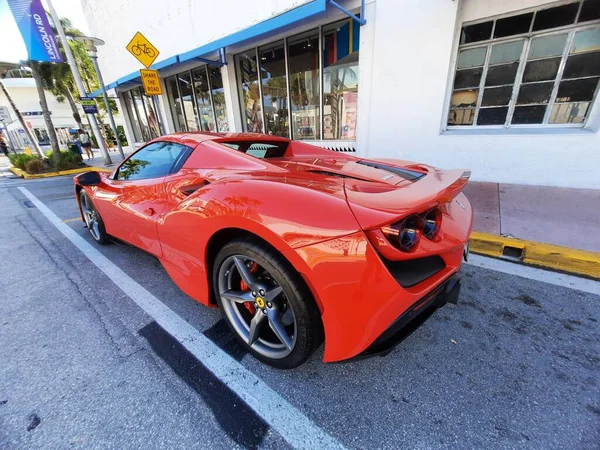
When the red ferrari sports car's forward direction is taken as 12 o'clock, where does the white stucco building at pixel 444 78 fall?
The white stucco building is roughly at 3 o'clock from the red ferrari sports car.

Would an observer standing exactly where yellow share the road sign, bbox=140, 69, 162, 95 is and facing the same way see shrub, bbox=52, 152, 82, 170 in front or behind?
behind

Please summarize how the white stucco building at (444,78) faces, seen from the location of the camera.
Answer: facing the viewer and to the left of the viewer

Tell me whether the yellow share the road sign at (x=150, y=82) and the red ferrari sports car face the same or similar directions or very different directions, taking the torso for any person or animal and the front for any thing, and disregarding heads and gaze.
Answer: very different directions

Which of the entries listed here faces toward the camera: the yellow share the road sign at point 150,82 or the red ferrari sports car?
the yellow share the road sign

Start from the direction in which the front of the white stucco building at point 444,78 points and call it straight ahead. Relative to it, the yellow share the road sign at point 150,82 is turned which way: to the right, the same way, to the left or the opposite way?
to the left

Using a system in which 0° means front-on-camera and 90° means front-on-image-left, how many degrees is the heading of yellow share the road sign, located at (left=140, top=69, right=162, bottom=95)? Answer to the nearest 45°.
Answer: approximately 0°

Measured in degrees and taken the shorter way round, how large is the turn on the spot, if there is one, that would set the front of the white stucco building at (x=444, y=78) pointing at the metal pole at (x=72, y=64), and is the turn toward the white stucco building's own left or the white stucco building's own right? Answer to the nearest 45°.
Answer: approximately 45° to the white stucco building's own right

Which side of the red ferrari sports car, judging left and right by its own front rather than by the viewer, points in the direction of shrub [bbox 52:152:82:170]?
front

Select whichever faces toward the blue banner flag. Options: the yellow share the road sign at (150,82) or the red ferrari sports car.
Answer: the red ferrari sports car

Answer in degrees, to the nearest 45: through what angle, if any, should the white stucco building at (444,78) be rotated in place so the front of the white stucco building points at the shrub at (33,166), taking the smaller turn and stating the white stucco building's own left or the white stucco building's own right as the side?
approximately 45° to the white stucco building's own right

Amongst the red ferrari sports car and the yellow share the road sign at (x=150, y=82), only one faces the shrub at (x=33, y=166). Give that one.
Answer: the red ferrari sports car

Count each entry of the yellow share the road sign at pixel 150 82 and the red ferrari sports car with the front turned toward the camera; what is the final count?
1
